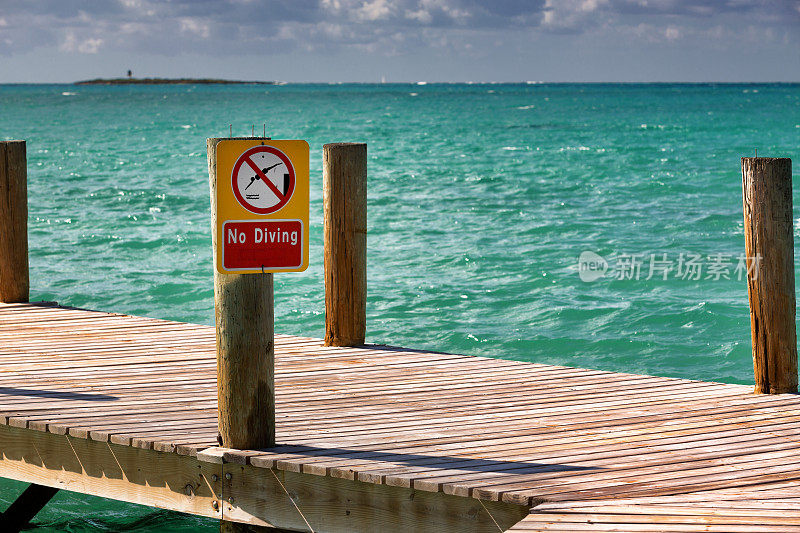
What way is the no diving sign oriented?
toward the camera
